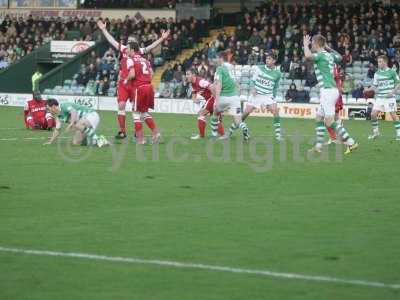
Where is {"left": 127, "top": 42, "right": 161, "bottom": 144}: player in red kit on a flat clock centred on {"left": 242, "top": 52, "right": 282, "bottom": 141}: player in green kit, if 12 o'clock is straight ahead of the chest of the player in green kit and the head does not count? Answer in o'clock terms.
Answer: The player in red kit is roughly at 2 o'clock from the player in green kit.

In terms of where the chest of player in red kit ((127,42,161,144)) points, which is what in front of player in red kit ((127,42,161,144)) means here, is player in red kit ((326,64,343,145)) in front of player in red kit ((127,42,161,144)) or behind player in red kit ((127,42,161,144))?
behind

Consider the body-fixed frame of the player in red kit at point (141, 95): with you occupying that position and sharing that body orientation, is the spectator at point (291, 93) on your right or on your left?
on your right

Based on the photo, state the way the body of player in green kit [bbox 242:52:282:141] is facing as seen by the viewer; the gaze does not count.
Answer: toward the camera

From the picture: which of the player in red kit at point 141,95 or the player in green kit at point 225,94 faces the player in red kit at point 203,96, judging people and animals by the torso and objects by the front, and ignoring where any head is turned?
the player in green kit

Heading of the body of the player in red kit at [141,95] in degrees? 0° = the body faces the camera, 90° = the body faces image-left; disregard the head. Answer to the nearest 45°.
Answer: approximately 135°
